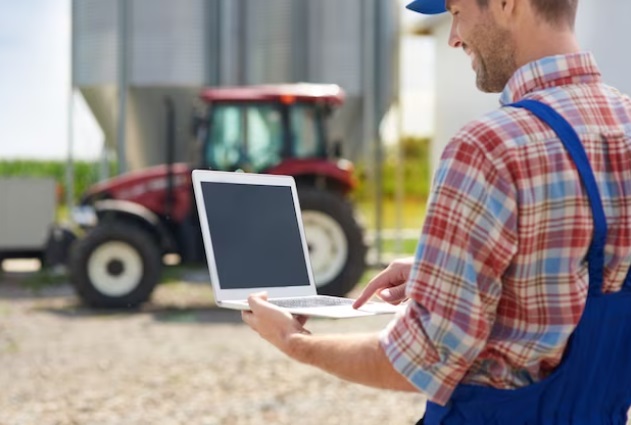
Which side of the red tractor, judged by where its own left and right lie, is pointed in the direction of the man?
left

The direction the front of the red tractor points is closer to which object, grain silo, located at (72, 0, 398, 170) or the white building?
the grain silo

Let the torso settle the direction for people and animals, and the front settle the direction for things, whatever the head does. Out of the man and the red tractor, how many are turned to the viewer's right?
0

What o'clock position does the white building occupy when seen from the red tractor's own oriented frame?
The white building is roughly at 5 o'clock from the red tractor.

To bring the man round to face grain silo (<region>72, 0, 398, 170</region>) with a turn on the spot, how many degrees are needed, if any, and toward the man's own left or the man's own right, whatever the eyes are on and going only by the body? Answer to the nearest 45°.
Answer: approximately 45° to the man's own right

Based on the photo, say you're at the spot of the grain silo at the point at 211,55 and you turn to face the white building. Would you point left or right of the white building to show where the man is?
right

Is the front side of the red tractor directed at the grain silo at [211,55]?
no

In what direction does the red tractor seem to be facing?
to the viewer's left

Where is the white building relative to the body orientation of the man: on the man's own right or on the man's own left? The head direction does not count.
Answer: on the man's own right

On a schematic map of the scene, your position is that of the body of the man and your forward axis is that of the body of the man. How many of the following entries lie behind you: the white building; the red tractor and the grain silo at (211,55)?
0

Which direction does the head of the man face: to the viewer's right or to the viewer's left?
to the viewer's left

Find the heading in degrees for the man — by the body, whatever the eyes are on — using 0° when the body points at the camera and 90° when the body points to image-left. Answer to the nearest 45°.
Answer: approximately 135°

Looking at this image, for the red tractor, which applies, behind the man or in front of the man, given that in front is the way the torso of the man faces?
in front
